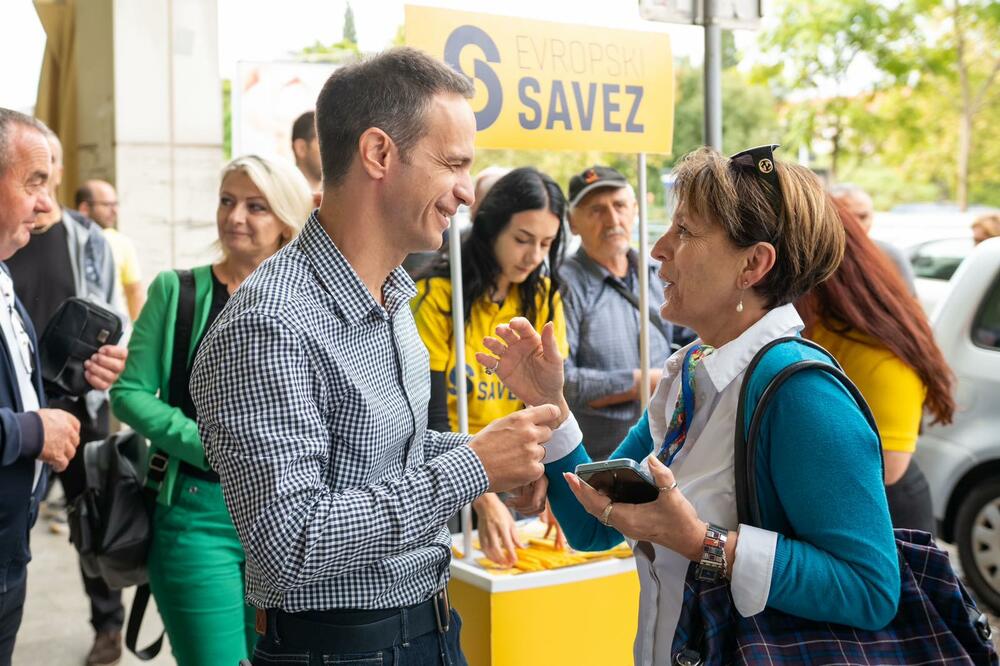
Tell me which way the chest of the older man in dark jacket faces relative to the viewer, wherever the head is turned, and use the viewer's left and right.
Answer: facing the viewer and to the right of the viewer

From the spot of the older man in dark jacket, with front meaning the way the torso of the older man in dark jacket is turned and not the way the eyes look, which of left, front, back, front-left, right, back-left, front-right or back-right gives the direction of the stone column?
back-left

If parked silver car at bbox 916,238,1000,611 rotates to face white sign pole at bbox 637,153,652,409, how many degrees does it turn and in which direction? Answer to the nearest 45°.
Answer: approximately 135° to its right

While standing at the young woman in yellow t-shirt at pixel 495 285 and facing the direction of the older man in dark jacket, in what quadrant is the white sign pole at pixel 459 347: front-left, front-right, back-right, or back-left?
front-left

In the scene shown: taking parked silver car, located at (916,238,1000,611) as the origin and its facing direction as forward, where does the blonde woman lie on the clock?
The blonde woman is roughly at 4 o'clock from the parked silver car.

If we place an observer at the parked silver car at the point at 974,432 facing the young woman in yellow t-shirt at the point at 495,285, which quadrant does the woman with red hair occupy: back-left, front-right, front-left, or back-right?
front-left

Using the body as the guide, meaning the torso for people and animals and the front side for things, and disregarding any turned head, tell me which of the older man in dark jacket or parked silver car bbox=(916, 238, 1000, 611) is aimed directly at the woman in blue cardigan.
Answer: the older man in dark jacket

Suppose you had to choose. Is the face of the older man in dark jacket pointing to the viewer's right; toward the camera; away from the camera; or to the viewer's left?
to the viewer's right

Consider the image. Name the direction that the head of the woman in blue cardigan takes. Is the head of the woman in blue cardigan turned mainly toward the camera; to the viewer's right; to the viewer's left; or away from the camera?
to the viewer's left

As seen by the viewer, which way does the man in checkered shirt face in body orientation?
to the viewer's right
